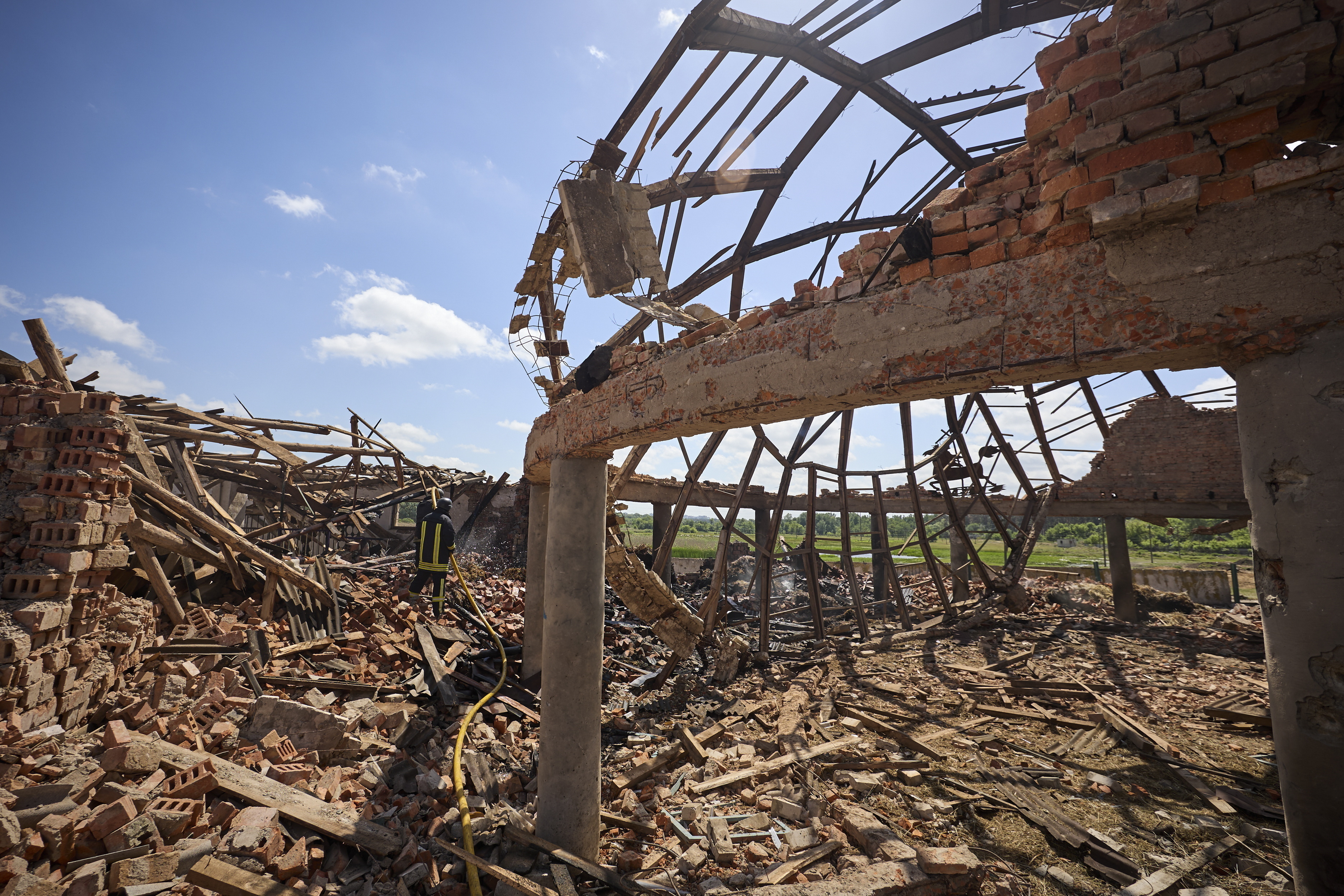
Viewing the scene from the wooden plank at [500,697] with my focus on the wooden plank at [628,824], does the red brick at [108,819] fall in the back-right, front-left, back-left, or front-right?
front-right

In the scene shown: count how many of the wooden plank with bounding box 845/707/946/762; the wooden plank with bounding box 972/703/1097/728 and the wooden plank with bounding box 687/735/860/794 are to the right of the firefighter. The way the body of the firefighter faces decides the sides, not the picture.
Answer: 3

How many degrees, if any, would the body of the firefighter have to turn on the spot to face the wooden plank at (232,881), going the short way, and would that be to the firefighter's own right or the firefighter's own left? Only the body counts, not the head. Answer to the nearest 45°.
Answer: approximately 135° to the firefighter's own right

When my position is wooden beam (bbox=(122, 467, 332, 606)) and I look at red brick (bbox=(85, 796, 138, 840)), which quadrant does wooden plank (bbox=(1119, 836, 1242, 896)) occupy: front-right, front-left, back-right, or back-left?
front-left

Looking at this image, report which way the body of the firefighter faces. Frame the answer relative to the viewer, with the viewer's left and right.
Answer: facing away from the viewer and to the right of the viewer

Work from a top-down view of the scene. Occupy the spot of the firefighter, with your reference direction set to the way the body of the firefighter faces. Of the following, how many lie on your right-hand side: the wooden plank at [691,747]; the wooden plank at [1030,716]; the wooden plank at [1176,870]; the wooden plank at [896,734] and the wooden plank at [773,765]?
5

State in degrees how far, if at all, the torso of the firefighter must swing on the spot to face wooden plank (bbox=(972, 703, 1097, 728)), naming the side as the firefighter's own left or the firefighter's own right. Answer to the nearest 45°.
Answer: approximately 90° to the firefighter's own right

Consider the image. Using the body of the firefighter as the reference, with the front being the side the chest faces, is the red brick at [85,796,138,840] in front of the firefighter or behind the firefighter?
behind
